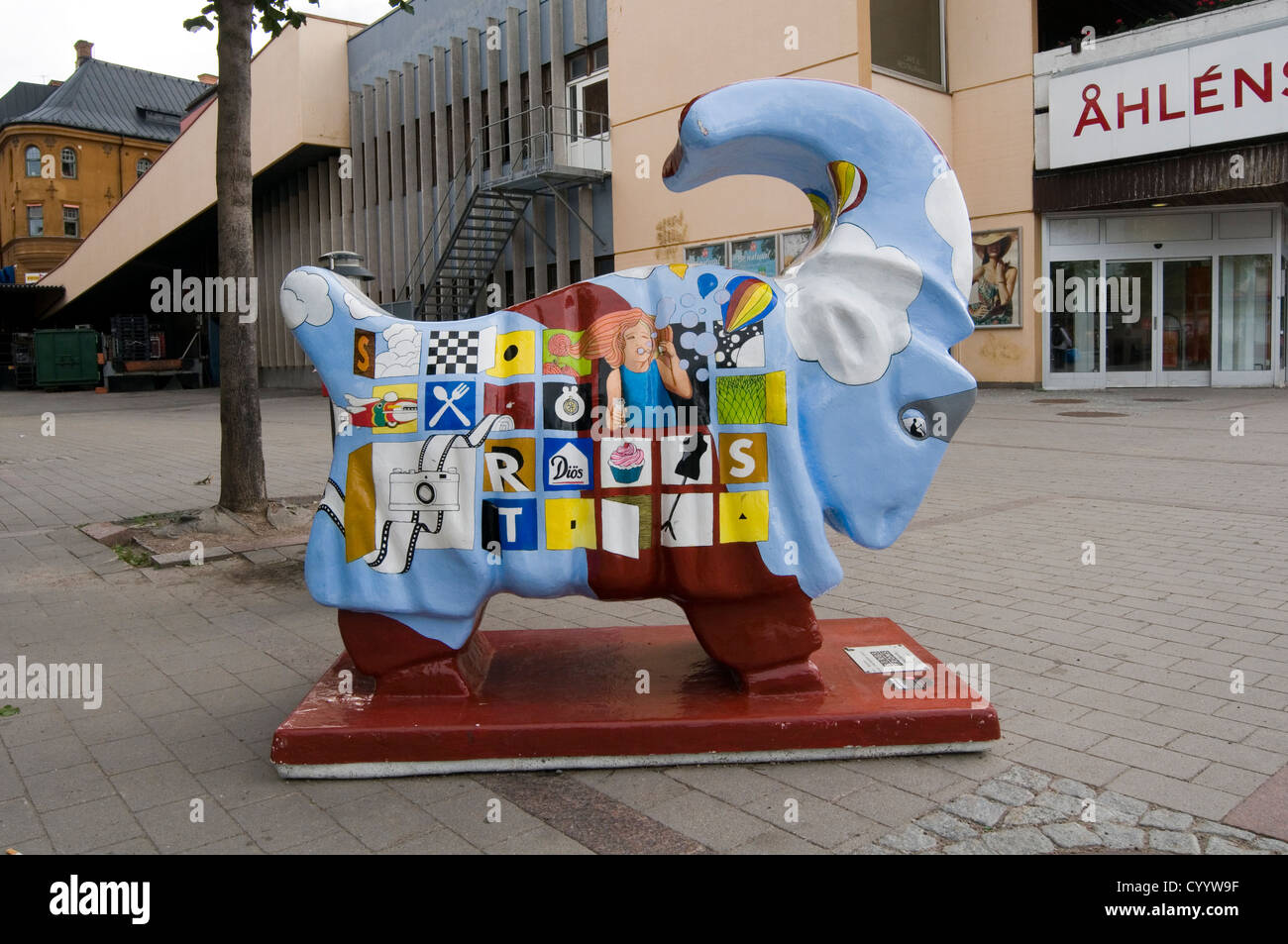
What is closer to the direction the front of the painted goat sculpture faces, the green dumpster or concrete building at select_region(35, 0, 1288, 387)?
the concrete building

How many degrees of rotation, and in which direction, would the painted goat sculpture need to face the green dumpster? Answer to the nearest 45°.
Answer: approximately 135° to its left

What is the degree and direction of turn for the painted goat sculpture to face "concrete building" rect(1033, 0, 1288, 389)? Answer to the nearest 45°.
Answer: approximately 45° to its left

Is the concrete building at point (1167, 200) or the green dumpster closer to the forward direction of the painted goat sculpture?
the concrete building

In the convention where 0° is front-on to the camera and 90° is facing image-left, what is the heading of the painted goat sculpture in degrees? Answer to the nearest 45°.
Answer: approximately 270°
